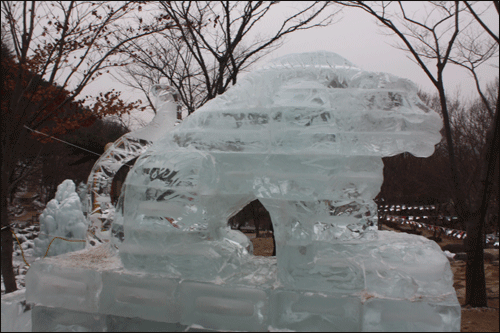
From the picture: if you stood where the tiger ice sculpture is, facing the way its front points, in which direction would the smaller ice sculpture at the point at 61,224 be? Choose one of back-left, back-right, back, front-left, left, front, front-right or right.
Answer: back-left

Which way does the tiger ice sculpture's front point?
to the viewer's right
